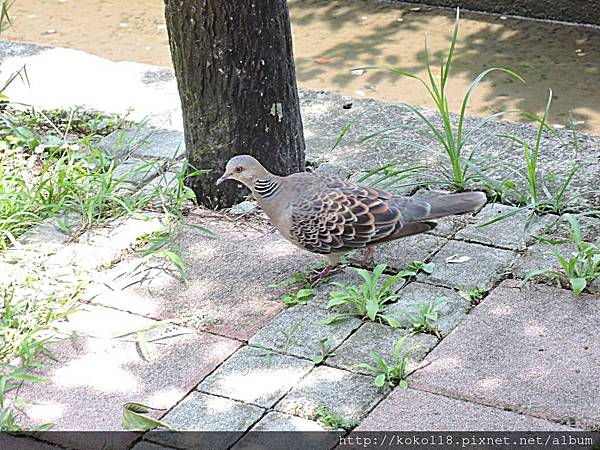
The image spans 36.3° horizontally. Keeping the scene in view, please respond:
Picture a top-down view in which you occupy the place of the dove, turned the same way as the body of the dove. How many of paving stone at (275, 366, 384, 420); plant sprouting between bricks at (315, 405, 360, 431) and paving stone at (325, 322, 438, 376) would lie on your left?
3

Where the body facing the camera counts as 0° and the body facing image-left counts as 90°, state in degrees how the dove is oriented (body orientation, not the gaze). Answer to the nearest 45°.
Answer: approximately 90°

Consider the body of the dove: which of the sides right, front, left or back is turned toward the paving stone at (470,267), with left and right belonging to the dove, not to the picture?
back

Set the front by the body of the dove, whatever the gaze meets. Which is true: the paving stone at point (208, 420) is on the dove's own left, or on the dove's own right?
on the dove's own left

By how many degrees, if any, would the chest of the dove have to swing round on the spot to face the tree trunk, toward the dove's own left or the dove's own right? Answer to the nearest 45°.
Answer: approximately 45° to the dove's own right

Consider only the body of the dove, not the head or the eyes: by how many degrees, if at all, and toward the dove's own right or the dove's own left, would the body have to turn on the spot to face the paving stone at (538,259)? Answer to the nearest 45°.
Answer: approximately 180°

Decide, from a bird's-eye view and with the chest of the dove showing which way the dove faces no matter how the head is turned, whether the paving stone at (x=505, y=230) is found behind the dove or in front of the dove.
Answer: behind

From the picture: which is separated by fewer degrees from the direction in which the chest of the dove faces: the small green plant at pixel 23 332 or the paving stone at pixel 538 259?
the small green plant

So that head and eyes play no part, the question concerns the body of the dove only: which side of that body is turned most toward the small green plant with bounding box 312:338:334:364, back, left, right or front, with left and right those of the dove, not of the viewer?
left

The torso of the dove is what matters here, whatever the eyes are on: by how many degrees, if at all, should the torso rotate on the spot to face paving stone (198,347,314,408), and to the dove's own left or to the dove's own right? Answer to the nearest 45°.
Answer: approximately 45° to the dove's own left

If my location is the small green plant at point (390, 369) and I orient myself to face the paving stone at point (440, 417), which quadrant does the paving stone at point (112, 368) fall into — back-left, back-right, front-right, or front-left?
back-right
